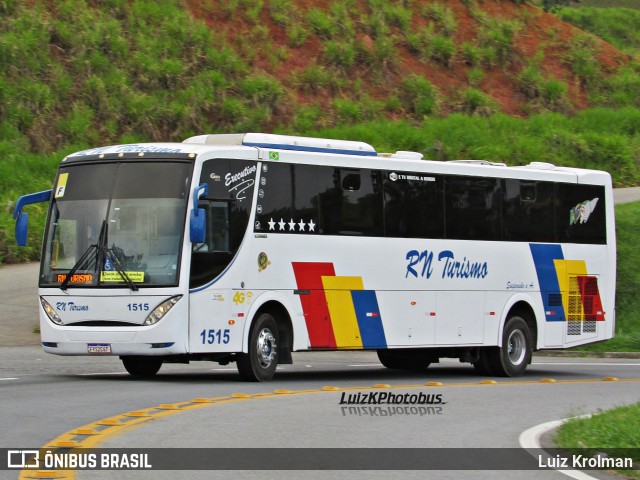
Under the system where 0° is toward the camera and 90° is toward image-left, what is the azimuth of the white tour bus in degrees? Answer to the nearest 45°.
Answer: approximately 45°
